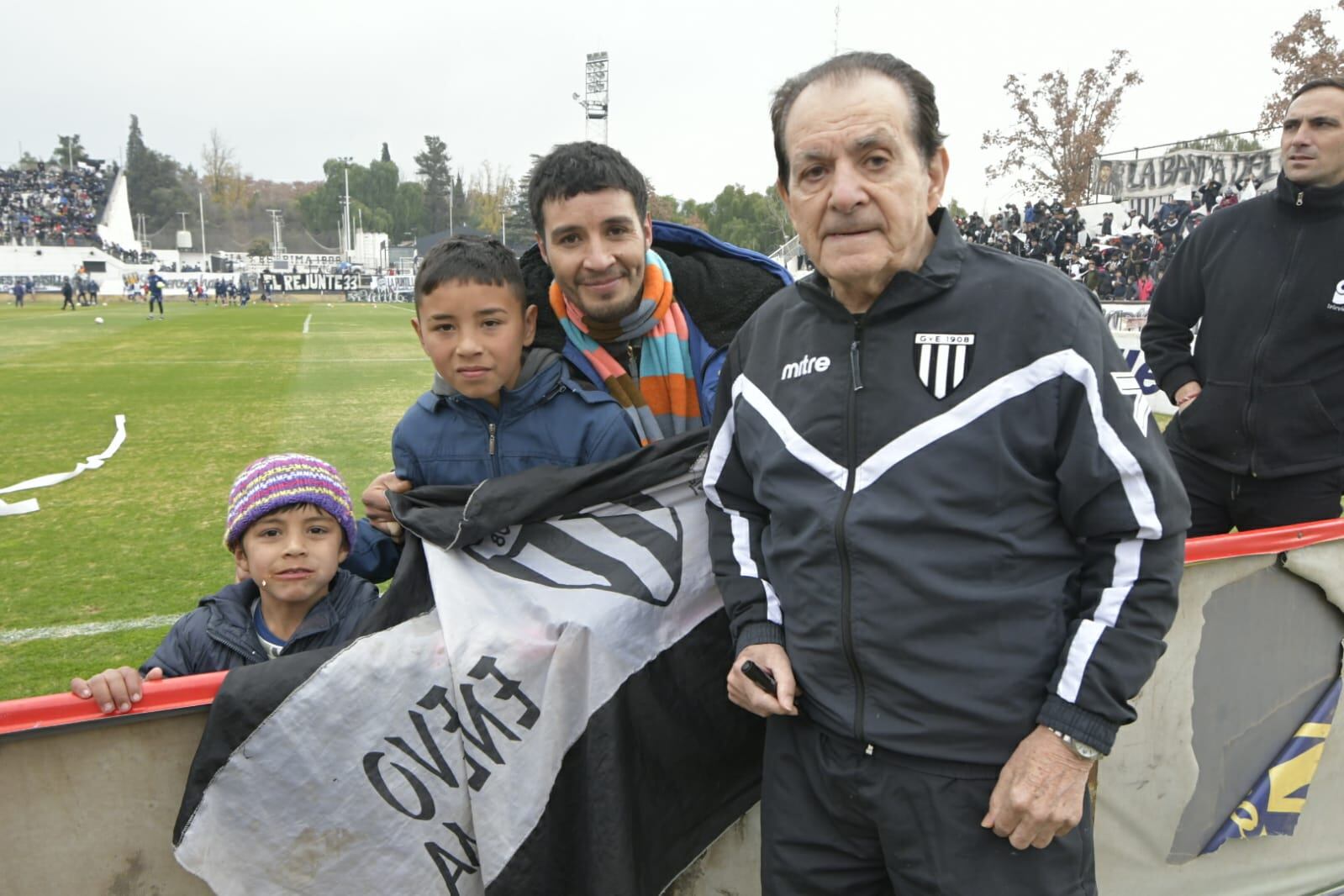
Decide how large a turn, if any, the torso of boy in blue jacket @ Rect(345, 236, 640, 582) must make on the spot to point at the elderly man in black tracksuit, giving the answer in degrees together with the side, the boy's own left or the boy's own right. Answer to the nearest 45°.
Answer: approximately 45° to the boy's own left

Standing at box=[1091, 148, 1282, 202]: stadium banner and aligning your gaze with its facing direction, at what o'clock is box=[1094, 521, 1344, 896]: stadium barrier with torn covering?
box=[1094, 521, 1344, 896]: stadium barrier with torn covering is roughly at 12 o'clock from box=[1091, 148, 1282, 202]: stadium banner.

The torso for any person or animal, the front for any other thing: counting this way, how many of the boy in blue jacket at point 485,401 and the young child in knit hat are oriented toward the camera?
2

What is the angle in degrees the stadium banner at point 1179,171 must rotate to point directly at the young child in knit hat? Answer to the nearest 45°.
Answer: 0° — it already faces them

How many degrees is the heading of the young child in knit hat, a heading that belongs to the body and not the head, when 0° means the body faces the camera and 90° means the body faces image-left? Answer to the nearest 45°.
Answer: approximately 0°

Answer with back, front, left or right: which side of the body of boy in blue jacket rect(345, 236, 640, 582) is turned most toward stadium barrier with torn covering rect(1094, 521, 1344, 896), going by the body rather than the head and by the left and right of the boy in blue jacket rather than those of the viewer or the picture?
left

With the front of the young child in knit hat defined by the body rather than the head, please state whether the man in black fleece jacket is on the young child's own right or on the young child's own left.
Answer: on the young child's own left

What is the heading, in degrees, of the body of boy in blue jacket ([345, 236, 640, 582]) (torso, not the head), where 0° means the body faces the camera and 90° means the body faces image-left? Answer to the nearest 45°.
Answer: approximately 0°
